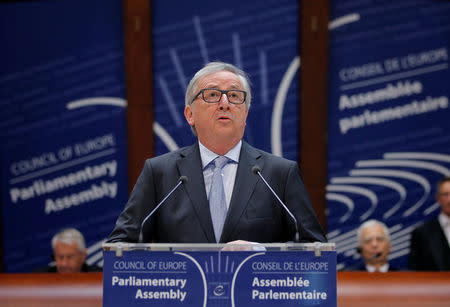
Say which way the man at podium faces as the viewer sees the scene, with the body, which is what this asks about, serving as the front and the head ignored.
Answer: toward the camera

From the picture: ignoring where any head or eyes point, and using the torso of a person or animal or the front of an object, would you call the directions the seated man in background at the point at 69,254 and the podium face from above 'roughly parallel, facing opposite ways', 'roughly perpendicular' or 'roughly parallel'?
roughly parallel

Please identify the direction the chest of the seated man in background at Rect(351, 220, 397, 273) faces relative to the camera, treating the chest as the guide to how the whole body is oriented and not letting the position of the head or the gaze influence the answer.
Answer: toward the camera

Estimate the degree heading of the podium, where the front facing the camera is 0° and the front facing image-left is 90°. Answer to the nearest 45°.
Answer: approximately 0°

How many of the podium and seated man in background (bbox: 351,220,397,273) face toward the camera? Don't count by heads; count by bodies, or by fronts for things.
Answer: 2

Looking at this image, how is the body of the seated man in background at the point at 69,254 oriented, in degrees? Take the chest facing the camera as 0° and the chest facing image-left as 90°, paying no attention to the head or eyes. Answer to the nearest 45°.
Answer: approximately 0°

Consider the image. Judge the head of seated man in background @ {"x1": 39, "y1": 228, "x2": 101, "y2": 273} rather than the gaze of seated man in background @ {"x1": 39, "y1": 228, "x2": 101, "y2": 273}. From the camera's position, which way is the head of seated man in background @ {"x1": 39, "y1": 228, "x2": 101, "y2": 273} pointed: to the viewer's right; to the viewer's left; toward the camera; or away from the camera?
toward the camera

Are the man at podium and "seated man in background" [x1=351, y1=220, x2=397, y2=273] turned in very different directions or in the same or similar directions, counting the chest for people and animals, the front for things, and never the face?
same or similar directions

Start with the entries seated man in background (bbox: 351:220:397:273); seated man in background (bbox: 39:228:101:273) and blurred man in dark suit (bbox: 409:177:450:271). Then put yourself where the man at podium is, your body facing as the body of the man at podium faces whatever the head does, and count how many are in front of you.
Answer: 0

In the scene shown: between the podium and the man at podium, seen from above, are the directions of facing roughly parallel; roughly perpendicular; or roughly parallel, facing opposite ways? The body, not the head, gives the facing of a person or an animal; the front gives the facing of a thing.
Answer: roughly parallel

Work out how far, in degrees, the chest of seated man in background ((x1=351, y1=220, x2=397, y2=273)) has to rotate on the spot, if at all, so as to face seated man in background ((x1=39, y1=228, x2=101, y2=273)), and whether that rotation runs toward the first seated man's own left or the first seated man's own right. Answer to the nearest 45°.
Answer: approximately 90° to the first seated man's own right
